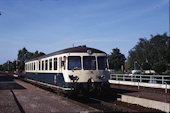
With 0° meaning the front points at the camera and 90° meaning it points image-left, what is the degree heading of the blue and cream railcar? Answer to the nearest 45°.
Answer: approximately 315°

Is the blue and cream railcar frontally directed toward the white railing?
no
